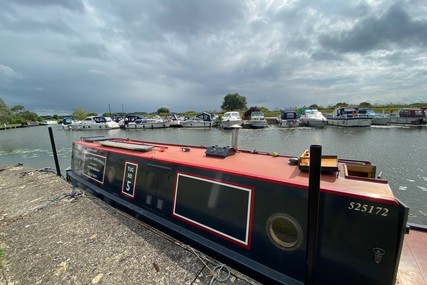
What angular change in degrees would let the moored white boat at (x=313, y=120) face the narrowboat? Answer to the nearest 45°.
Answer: approximately 45° to its right

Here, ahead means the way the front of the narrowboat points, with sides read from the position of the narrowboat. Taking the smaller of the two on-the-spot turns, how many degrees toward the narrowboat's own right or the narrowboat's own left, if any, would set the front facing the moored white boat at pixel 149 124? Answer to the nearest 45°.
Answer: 0° — it already faces it

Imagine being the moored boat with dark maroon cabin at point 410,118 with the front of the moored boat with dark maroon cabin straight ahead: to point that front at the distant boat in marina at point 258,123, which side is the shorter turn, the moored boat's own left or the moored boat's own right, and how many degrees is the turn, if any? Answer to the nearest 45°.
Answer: approximately 45° to the moored boat's own left

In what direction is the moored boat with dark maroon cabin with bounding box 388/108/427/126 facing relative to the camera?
to the viewer's left

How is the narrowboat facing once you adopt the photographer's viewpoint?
facing away from the viewer and to the left of the viewer
